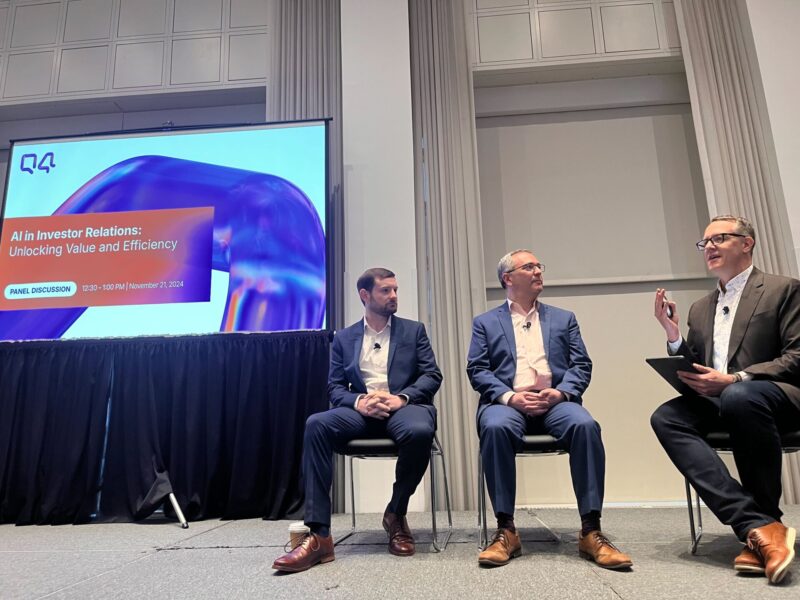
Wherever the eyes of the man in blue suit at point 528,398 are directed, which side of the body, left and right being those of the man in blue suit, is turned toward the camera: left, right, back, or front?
front

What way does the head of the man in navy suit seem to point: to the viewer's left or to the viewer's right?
to the viewer's right

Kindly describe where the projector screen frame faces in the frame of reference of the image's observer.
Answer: facing the viewer

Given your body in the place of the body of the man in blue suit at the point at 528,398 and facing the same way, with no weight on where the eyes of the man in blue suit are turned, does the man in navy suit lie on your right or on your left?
on your right

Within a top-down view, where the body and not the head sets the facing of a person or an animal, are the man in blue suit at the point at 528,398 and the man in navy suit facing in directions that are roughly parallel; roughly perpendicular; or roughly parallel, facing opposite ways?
roughly parallel

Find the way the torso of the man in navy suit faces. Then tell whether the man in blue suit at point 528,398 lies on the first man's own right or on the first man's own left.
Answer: on the first man's own left

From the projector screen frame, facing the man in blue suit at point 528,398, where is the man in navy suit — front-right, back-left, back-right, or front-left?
front-right

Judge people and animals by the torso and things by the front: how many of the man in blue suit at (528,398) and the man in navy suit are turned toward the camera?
2

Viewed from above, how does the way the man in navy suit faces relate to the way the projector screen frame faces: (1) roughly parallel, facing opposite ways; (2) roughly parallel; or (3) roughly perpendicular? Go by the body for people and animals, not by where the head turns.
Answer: roughly parallel

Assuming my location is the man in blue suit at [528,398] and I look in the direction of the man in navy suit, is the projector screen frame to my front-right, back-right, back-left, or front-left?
front-right
